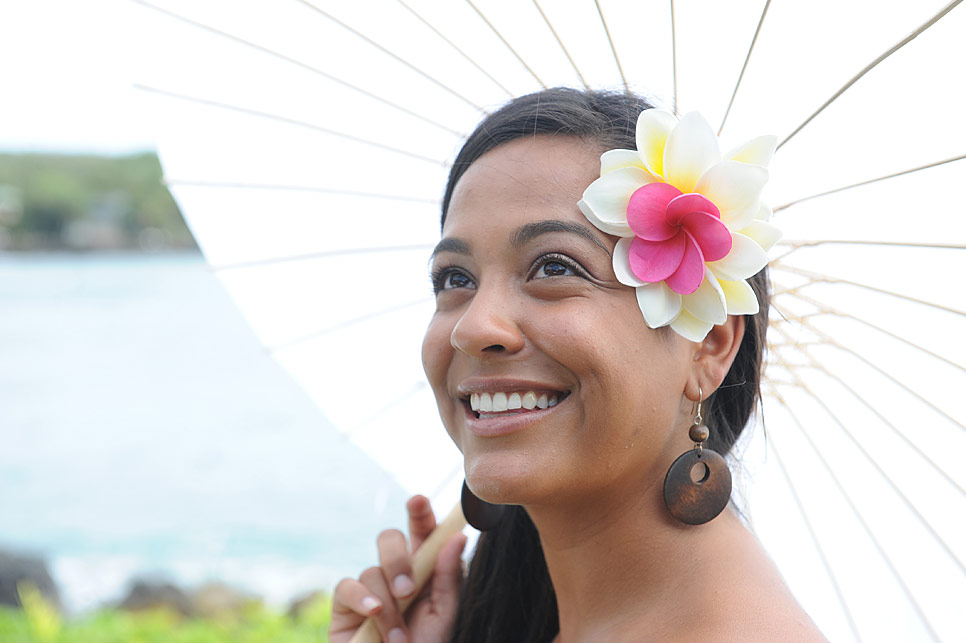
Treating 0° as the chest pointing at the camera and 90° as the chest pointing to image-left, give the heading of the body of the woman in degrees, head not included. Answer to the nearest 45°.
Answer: approximately 45°
